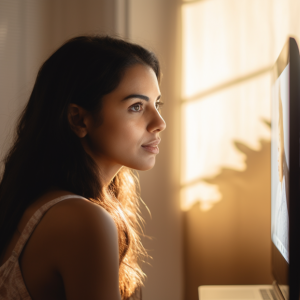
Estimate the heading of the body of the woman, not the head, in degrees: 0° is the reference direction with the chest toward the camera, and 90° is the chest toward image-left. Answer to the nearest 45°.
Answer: approximately 270°

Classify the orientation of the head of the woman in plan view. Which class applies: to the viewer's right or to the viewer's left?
to the viewer's right
